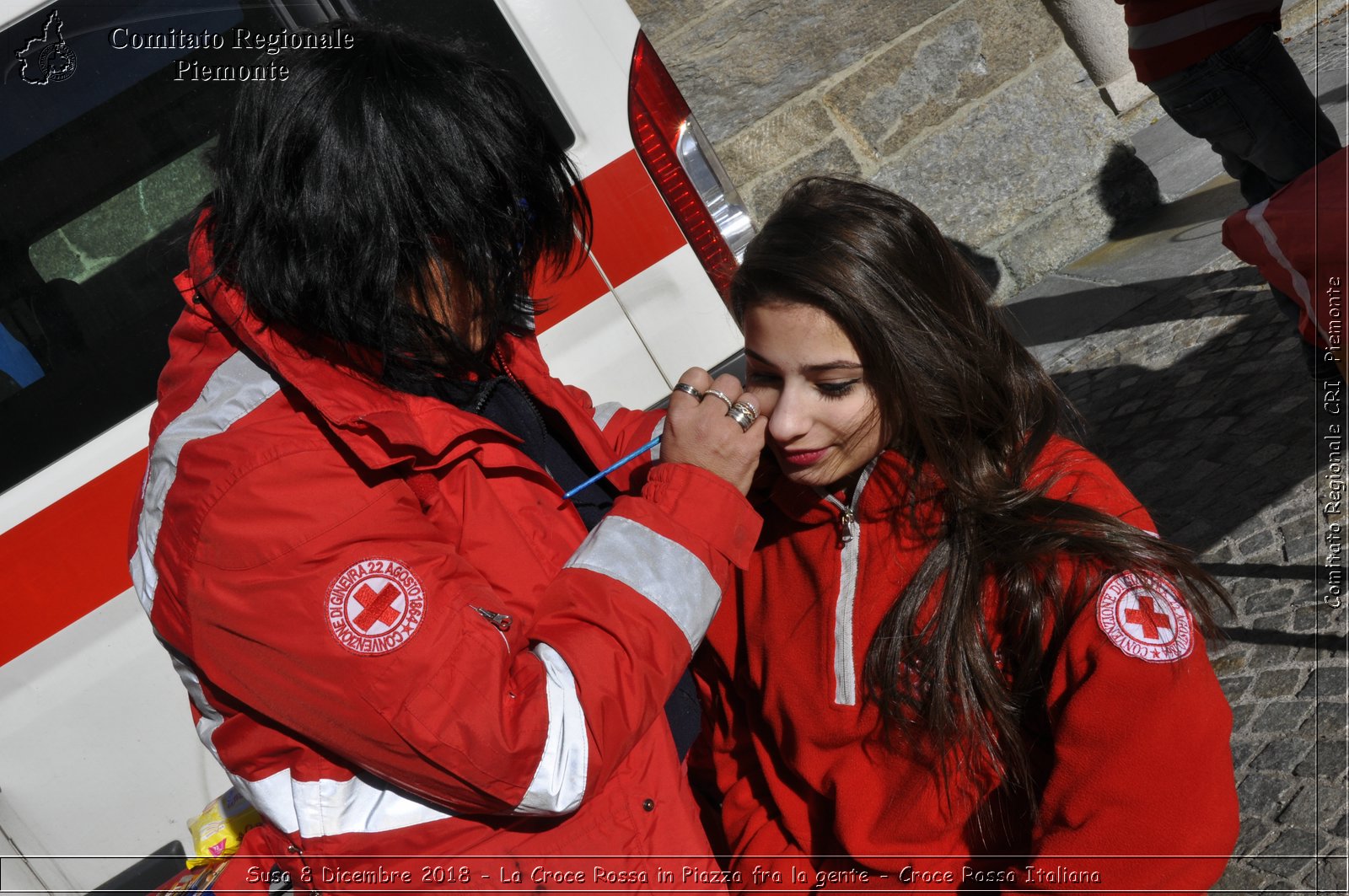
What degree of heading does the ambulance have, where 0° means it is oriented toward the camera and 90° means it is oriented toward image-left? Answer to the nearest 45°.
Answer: approximately 90°
